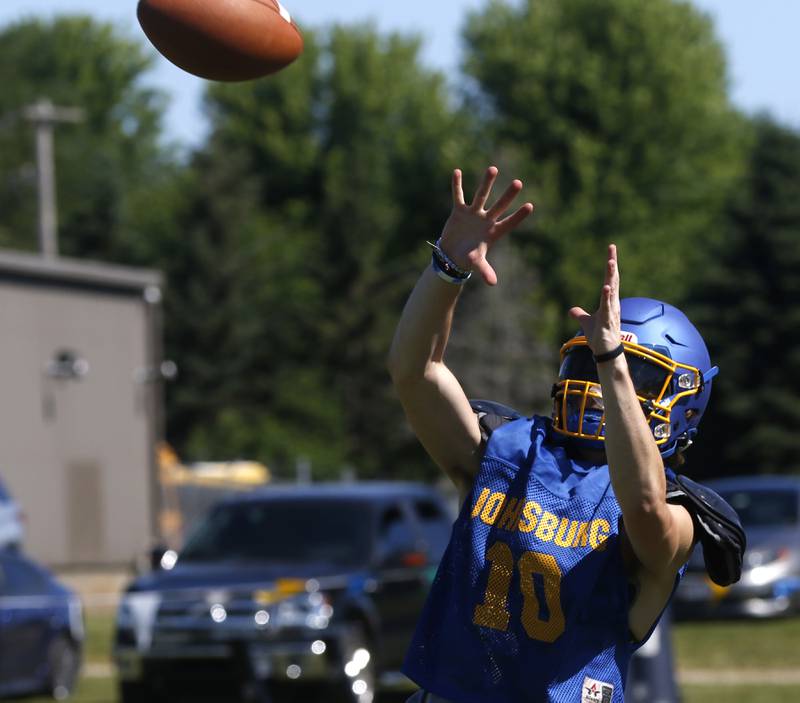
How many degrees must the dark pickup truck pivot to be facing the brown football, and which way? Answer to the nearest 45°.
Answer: approximately 45° to its left

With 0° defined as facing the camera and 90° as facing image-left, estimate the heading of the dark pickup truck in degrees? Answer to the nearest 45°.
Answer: approximately 45°

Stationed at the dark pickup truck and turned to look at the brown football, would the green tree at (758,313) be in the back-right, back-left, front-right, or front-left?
back-left

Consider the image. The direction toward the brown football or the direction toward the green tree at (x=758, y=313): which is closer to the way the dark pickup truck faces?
the brown football

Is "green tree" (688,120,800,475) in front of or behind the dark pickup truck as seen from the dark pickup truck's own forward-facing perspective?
behind

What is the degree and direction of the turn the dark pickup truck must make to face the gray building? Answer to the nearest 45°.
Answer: approximately 135° to its right
